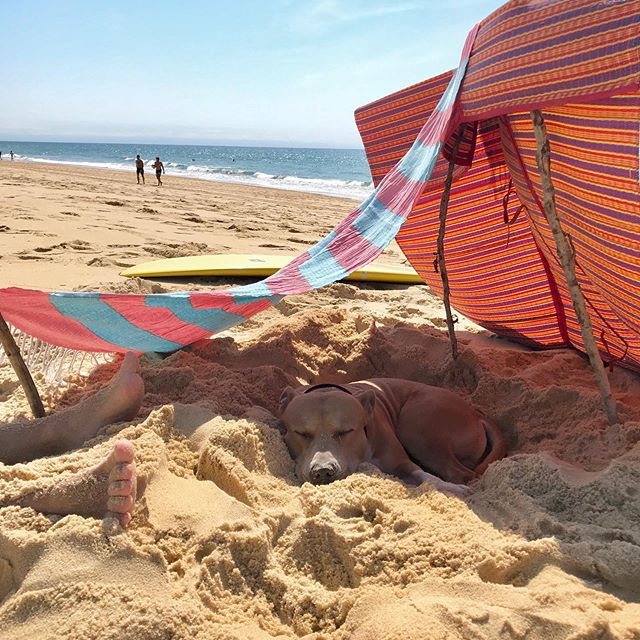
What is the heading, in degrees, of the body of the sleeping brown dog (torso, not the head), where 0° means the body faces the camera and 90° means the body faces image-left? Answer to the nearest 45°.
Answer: approximately 45°

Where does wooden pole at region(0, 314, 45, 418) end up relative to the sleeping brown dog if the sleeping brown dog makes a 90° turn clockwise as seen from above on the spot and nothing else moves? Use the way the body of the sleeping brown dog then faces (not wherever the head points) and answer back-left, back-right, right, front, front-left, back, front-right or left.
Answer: front-left

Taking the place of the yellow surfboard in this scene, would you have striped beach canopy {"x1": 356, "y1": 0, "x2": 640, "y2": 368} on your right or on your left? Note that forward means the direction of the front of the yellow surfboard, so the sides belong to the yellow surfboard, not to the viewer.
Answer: on your left

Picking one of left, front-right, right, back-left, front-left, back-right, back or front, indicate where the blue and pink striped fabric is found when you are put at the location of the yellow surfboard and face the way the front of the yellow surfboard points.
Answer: left

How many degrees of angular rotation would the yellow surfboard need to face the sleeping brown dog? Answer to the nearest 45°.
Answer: approximately 90° to its left

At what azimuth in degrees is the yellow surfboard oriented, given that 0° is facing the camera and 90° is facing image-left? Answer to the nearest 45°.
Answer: approximately 90°

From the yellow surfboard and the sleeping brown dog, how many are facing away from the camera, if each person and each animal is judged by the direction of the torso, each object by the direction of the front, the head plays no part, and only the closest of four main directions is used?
0

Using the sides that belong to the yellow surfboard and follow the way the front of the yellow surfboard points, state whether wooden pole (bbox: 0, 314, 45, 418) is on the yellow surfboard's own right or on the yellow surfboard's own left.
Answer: on the yellow surfboard's own left
